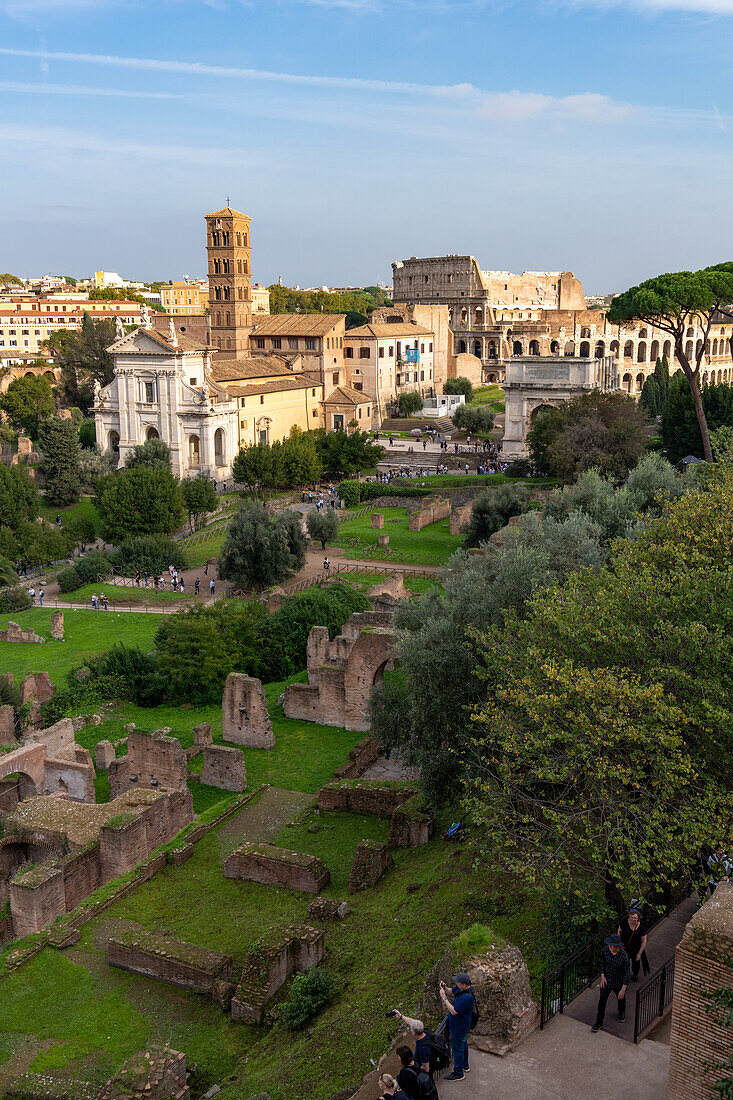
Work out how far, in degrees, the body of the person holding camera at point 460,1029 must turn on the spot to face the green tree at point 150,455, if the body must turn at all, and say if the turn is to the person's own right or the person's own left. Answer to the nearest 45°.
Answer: approximately 90° to the person's own right

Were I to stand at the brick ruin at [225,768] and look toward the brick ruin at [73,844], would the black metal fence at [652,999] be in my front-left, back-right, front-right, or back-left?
front-left

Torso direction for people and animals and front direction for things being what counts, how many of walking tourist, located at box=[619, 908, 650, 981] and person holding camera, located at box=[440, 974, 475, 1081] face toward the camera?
1

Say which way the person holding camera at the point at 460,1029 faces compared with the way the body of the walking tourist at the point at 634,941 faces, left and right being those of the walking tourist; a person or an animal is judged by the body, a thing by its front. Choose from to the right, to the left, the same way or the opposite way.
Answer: to the right

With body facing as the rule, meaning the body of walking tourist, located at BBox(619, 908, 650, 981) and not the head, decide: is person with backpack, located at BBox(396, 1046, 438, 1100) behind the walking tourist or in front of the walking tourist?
in front

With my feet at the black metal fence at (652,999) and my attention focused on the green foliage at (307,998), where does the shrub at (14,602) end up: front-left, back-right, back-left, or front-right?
front-right

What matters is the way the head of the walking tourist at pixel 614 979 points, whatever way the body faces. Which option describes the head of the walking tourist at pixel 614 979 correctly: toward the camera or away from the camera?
toward the camera

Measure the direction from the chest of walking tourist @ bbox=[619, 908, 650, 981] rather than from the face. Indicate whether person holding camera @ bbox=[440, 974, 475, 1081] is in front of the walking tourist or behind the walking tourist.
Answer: in front

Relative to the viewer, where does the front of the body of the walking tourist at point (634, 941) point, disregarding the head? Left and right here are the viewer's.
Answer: facing the viewer

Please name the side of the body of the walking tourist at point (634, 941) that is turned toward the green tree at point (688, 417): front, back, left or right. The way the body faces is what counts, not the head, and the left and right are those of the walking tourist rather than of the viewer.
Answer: back

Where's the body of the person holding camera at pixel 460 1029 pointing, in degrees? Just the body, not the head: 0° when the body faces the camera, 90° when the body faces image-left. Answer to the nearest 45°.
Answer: approximately 90°

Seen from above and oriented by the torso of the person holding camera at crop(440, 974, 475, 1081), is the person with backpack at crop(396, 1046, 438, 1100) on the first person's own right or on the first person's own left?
on the first person's own left

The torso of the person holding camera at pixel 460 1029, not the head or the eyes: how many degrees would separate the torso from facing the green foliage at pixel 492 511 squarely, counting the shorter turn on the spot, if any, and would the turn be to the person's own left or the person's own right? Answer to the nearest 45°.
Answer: approximately 90° to the person's own right
